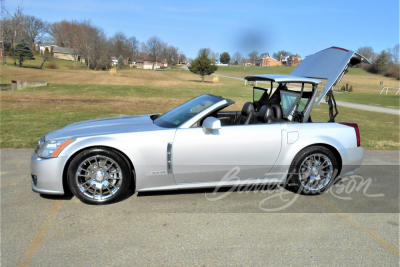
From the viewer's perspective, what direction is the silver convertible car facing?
to the viewer's left
